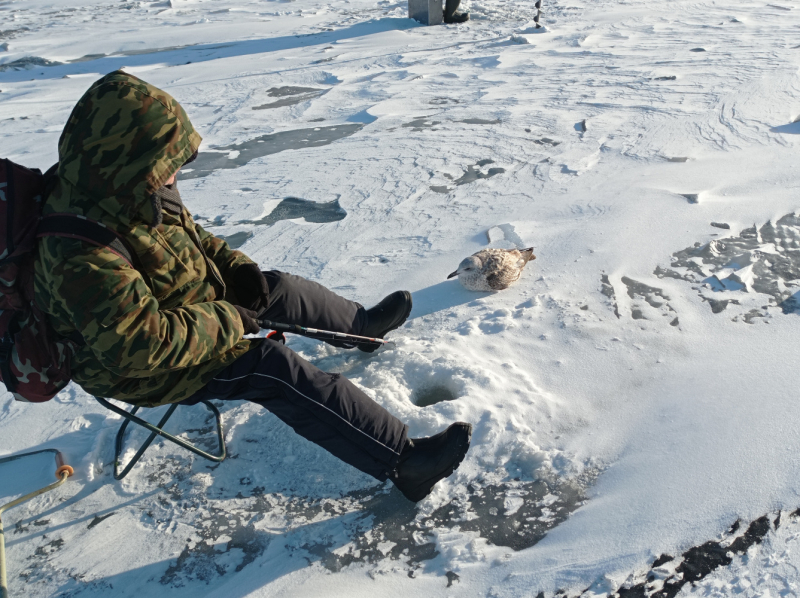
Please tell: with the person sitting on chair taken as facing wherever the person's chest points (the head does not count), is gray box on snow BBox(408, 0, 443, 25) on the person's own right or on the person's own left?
on the person's own left

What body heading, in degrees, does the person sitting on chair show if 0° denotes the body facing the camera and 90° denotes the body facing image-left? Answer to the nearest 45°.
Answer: approximately 270°

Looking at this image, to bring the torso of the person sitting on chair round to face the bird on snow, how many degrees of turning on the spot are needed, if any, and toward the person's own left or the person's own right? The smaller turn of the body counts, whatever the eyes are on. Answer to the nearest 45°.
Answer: approximately 45° to the person's own left

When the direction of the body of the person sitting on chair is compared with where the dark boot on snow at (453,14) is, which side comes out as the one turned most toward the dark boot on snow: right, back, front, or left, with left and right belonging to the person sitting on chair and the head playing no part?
left

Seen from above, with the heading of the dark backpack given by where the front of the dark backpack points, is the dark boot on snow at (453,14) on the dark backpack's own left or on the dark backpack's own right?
on the dark backpack's own right

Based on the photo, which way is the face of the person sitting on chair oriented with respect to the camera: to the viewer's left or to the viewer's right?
to the viewer's right

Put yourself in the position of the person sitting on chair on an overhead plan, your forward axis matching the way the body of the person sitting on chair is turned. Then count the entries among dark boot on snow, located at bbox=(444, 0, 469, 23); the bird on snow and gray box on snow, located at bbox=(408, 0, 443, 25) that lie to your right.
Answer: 0

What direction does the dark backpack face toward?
to the viewer's left
